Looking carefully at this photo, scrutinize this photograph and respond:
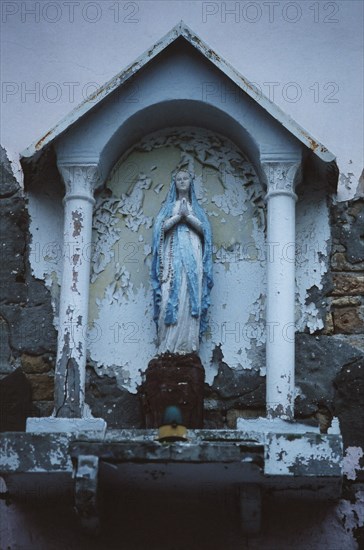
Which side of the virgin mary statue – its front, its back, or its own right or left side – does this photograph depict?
front
